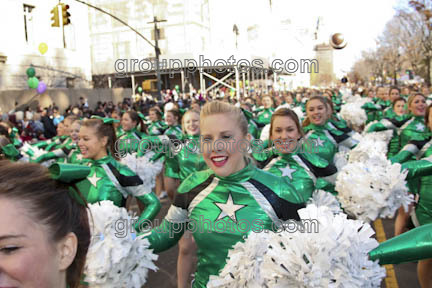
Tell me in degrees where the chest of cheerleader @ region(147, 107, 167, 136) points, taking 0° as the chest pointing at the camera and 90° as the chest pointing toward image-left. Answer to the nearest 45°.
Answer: approximately 45°

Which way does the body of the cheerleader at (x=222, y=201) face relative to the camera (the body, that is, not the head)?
toward the camera

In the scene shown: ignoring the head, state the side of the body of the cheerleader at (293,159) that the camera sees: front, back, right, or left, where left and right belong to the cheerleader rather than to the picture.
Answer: front

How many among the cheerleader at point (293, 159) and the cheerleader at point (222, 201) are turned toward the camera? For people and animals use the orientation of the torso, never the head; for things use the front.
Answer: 2

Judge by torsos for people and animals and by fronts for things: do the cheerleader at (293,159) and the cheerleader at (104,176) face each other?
no

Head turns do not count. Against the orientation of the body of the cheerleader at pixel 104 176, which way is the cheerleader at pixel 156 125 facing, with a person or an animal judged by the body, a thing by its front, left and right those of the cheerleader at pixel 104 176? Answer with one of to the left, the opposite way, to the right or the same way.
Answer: the same way

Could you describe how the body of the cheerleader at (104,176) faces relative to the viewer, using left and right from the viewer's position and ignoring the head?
facing the viewer and to the left of the viewer

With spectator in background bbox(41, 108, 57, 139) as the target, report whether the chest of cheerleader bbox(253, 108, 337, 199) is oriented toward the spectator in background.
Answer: no

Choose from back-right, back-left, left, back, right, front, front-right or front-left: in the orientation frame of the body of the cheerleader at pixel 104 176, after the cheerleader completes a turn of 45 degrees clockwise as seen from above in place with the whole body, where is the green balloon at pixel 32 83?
right

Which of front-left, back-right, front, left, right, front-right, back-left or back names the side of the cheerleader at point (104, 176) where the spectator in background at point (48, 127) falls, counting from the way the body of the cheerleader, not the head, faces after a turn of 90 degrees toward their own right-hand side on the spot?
front-right

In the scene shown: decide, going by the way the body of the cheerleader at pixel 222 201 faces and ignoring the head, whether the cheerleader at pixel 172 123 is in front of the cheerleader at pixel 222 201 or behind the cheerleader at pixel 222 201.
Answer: behind

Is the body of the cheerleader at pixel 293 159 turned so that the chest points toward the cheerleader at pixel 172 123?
no

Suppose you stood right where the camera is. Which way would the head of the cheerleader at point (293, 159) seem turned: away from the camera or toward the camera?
toward the camera

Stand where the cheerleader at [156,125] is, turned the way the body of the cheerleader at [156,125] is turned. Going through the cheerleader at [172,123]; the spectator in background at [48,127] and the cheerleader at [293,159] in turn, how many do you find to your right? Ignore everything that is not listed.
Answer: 1

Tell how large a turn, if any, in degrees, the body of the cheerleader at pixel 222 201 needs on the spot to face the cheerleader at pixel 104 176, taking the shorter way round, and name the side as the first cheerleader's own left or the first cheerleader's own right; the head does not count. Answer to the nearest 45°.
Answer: approximately 135° to the first cheerleader's own right

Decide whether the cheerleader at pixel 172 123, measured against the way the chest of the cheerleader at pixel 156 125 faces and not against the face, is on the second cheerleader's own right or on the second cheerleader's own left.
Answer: on the second cheerleader's own left

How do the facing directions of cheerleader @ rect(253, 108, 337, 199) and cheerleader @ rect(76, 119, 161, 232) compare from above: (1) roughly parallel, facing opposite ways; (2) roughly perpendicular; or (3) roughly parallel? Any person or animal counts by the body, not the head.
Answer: roughly parallel

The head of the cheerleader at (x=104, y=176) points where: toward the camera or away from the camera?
toward the camera
